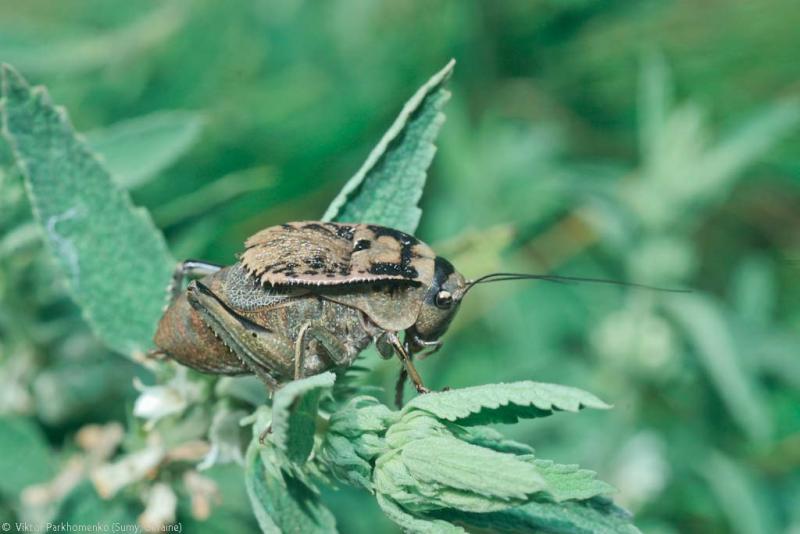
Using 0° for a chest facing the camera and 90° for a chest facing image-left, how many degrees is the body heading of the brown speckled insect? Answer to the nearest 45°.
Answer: approximately 270°

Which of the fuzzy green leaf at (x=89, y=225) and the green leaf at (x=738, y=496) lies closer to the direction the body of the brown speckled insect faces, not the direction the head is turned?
the green leaf

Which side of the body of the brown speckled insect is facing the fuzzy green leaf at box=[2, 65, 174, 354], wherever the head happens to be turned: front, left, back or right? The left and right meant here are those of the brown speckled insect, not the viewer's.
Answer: back

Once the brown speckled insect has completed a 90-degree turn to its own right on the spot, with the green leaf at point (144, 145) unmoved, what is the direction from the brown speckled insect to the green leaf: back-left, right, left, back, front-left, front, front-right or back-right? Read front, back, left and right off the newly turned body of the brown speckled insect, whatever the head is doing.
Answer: back-right
